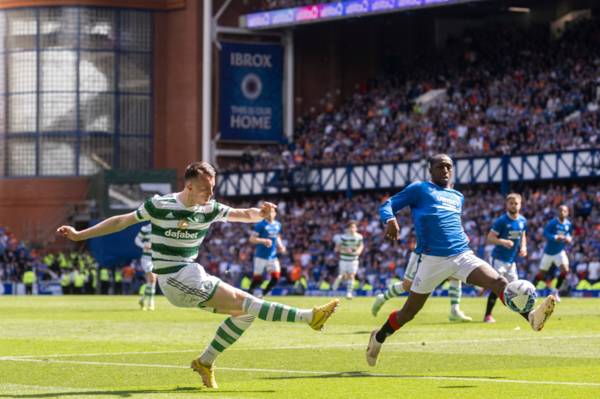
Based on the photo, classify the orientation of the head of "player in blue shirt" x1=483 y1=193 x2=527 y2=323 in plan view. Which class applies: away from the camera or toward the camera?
toward the camera

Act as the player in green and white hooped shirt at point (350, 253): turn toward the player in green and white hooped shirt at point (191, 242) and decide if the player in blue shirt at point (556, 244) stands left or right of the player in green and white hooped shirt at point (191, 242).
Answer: left

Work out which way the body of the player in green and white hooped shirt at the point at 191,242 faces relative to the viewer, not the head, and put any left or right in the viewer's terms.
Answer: facing the viewer and to the right of the viewer

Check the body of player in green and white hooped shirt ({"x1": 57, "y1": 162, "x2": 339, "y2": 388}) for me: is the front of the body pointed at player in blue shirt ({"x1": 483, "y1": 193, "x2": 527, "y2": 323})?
no

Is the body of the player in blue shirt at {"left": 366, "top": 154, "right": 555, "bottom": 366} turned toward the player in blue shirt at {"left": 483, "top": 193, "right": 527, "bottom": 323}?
no

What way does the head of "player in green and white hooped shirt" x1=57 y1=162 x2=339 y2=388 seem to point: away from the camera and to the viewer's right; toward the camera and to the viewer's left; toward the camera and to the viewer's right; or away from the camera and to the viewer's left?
toward the camera and to the viewer's right

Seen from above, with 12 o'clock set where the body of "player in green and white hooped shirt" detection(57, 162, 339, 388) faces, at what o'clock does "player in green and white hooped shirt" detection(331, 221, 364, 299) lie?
"player in green and white hooped shirt" detection(331, 221, 364, 299) is roughly at 8 o'clock from "player in green and white hooped shirt" detection(57, 162, 339, 388).

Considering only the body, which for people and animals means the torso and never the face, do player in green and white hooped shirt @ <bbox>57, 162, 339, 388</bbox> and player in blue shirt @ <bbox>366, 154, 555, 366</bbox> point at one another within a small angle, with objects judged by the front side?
no

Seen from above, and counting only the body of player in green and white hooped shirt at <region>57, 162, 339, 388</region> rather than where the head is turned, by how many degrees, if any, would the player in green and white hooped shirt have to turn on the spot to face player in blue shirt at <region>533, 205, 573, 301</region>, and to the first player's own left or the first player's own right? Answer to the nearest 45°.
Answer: approximately 90° to the first player's own left

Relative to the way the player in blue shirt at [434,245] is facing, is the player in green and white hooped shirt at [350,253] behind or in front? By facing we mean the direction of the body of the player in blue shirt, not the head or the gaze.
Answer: behind
